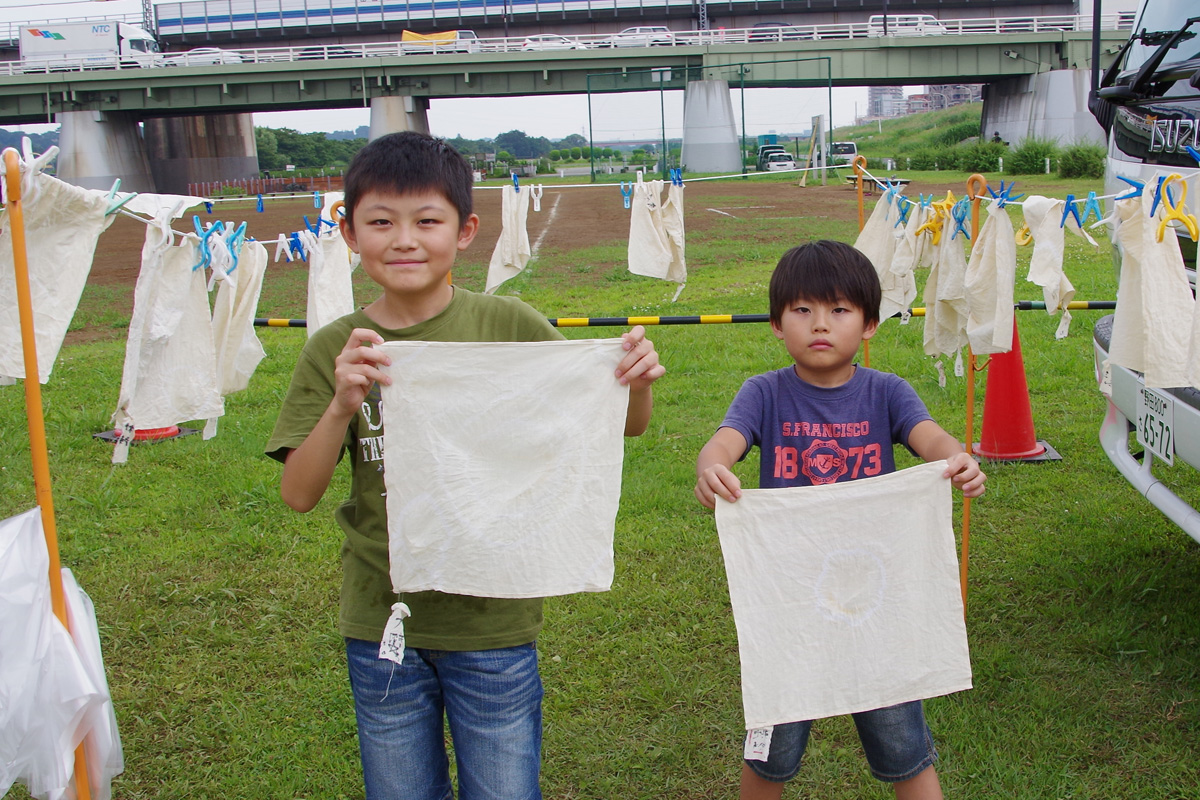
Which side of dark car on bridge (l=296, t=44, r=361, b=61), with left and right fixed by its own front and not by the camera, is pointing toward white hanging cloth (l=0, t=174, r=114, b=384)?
right

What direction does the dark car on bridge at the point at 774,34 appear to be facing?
to the viewer's right

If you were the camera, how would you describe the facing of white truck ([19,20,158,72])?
facing to the right of the viewer

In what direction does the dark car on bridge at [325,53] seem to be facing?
to the viewer's right

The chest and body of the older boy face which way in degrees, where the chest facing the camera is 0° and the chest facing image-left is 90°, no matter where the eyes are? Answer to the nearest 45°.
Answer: approximately 0°
